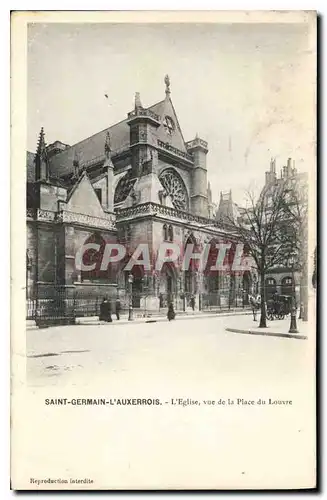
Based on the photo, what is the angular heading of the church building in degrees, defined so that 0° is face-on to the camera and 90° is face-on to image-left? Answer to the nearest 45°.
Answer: approximately 315°
